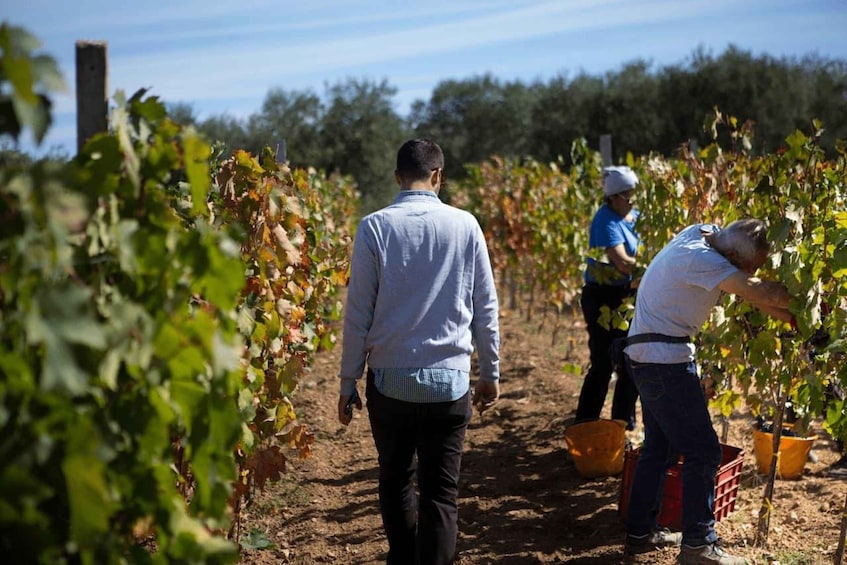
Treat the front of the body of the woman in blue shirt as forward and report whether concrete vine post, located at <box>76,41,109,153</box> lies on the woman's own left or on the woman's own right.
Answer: on the woman's own right

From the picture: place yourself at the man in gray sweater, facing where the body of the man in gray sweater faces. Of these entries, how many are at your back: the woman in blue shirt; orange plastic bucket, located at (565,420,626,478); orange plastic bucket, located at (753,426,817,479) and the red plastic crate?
0

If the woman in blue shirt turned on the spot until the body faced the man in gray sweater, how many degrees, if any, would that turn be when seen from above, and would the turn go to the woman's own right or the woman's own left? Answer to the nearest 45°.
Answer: approximately 90° to the woman's own right

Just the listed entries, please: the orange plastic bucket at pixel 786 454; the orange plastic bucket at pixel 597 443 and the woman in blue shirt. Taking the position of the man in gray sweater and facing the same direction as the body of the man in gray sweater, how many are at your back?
0

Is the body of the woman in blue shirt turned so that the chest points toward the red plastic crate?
no

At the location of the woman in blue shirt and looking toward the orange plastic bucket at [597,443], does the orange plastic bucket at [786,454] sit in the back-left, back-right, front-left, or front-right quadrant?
front-left

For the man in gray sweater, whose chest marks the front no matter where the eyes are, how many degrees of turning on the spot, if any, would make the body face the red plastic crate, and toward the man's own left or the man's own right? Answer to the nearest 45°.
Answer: approximately 45° to the man's own right

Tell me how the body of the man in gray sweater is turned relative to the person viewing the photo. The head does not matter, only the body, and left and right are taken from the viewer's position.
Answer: facing away from the viewer

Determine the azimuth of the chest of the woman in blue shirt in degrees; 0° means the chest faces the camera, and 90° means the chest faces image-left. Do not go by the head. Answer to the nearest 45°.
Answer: approximately 270°

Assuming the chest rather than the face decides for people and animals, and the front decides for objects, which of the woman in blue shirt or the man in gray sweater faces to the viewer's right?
the woman in blue shirt

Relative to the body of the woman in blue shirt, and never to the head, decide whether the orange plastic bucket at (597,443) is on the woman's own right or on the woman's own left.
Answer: on the woman's own right

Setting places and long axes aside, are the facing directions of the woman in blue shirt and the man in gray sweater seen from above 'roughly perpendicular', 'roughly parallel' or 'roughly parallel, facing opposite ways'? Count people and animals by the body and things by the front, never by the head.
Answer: roughly perpendicular

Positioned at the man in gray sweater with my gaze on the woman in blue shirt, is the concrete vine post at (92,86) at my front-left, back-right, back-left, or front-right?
back-left
